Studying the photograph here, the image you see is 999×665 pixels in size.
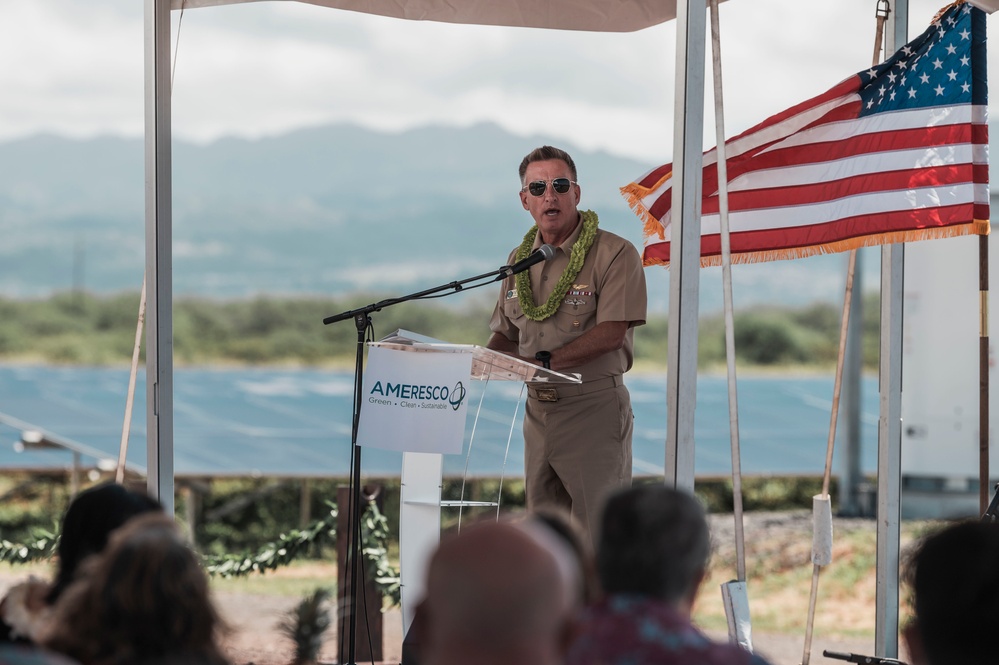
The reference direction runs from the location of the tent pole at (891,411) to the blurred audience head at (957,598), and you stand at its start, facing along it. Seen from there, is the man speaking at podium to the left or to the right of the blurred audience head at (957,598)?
right

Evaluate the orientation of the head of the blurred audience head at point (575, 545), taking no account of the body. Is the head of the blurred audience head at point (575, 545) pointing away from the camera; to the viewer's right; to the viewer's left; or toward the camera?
away from the camera

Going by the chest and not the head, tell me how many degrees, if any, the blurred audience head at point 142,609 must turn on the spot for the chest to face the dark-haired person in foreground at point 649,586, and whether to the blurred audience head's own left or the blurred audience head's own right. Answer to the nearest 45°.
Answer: approximately 90° to the blurred audience head's own right

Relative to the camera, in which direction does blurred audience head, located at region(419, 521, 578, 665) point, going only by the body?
away from the camera

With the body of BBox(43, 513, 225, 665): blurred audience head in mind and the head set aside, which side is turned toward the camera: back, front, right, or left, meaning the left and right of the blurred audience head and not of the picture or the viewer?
back

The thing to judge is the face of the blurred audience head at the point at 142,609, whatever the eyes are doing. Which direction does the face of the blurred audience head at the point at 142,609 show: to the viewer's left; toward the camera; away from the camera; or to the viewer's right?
away from the camera

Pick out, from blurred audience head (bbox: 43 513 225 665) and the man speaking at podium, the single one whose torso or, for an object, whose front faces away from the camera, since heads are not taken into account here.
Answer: the blurred audience head

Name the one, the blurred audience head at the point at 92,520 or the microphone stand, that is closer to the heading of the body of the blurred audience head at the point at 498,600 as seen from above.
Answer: the microphone stand

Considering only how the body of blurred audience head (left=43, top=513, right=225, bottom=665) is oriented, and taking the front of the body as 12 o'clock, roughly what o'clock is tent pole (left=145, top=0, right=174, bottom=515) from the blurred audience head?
The tent pole is roughly at 12 o'clock from the blurred audience head.

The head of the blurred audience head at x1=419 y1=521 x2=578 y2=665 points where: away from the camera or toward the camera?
away from the camera

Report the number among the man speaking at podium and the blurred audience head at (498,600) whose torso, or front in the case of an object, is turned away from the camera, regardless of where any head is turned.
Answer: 1

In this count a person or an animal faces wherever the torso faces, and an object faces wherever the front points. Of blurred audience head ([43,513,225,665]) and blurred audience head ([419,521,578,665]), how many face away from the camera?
2

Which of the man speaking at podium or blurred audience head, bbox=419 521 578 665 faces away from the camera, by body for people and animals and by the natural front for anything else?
the blurred audience head

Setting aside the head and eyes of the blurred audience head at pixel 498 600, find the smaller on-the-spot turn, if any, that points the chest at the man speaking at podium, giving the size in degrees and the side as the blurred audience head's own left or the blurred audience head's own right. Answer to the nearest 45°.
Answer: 0° — they already face them
